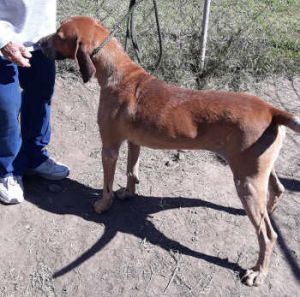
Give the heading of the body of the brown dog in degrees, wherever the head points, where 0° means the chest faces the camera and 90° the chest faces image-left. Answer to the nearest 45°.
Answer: approximately 135°

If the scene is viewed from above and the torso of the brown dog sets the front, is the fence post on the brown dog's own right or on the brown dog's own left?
on the brown dog's own right
